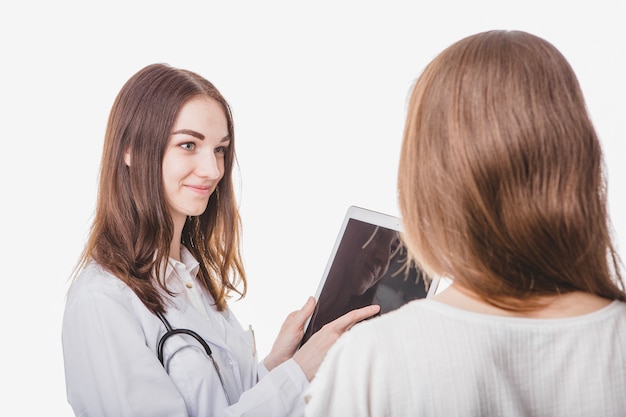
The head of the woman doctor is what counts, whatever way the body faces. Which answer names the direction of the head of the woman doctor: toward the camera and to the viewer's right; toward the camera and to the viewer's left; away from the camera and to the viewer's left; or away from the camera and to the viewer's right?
toward the camera and to the viewer's right

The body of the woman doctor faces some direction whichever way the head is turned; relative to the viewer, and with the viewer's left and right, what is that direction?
facing the viewer and to the right of the viewer

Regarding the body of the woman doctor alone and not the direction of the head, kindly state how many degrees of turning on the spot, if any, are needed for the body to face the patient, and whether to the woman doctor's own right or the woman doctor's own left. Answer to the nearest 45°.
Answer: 0° — they already face them

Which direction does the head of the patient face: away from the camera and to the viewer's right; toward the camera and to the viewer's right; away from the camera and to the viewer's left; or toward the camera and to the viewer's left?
away from the camera and to the viewer's left
